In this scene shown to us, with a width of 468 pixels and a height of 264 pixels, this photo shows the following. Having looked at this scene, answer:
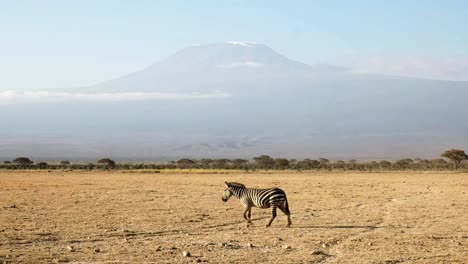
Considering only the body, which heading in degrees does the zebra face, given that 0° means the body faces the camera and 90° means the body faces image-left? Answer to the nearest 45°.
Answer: approximately 90°
